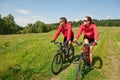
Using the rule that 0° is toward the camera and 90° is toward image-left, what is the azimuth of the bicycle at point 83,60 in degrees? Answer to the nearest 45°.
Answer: approximately 45°

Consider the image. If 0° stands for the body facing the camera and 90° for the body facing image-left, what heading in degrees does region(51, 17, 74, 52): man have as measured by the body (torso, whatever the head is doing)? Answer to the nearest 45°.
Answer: approximately 45°

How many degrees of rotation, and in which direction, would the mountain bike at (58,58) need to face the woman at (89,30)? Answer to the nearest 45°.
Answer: approximately 135° to its left

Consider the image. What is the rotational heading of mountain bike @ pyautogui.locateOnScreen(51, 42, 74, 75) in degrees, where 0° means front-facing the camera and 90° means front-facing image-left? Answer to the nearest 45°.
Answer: approximately 45°

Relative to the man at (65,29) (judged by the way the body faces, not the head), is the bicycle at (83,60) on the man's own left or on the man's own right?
on the man's own left

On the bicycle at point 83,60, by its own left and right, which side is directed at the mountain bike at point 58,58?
right

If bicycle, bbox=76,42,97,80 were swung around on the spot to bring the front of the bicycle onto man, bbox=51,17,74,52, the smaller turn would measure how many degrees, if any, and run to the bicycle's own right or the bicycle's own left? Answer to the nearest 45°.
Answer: approximately 90° to the bicycle's own right
